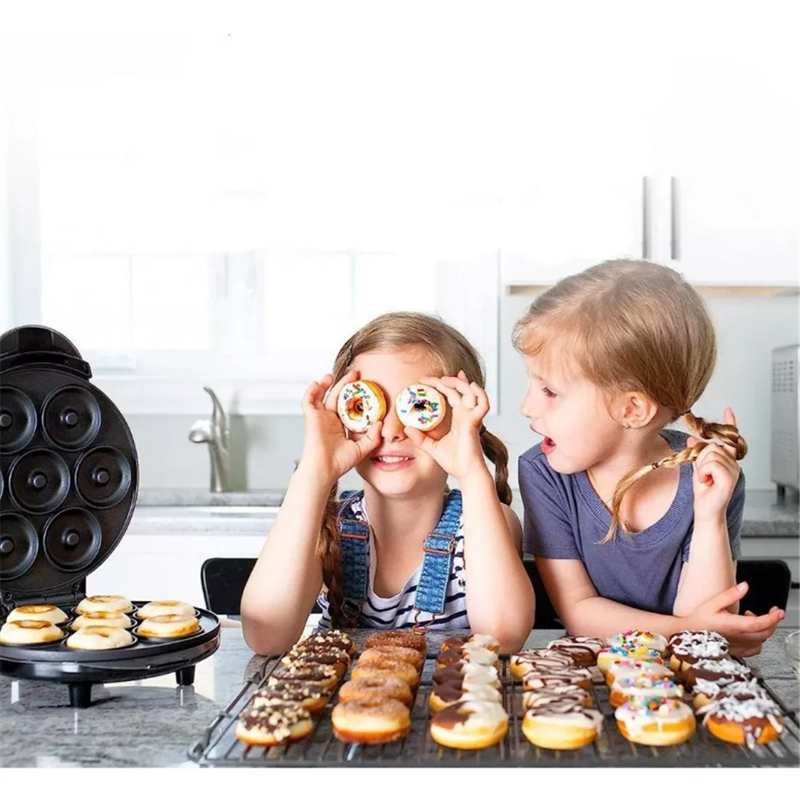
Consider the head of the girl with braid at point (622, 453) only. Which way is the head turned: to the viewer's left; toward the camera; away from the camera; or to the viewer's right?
to the viewer's left

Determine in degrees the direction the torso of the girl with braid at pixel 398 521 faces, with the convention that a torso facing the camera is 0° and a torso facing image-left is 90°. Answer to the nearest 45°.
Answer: approximately 0°

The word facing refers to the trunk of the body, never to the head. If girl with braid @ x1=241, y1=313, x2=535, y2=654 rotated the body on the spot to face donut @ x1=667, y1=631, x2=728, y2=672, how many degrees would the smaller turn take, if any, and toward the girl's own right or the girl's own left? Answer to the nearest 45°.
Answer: approximately 45° to the girl's own left

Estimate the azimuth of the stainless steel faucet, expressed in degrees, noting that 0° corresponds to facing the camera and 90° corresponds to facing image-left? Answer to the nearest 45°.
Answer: approximately 45°

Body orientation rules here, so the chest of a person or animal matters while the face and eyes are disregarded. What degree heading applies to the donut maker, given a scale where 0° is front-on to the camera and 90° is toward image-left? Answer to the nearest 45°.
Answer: approximately 315°
